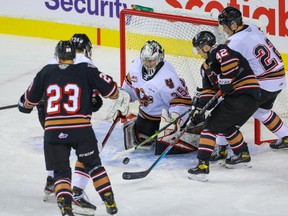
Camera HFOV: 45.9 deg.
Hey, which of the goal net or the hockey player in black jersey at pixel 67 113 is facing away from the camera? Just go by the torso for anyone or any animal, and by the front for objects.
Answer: the hockey player in black jersey

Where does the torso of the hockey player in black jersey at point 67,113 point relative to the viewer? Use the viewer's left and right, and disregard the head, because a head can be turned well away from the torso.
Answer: facing away from the viewer

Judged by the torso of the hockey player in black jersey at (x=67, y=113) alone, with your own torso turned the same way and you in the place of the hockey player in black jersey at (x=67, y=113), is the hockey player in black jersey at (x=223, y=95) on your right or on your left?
on your right

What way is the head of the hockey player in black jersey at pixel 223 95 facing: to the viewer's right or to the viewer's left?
to the viewer's left

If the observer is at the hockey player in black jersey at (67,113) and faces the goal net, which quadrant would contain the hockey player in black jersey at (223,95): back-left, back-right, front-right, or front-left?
front-right

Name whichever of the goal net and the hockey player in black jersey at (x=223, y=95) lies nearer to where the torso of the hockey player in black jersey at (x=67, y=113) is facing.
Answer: the goal net

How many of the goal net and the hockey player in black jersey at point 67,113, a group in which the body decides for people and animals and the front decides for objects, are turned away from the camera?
1

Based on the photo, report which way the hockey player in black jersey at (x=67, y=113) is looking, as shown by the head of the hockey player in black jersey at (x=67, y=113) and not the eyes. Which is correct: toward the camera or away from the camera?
away from the camera

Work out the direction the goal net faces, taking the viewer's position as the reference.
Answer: facing the viewer and to the left of the viewer
